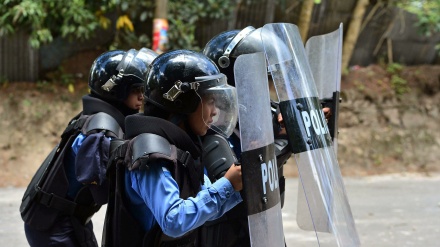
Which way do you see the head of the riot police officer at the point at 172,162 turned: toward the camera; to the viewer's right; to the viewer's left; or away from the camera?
to the viewer's right

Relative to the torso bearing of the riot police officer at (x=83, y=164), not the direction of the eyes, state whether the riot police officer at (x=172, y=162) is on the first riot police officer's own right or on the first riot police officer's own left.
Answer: on the first riot police officer's own right

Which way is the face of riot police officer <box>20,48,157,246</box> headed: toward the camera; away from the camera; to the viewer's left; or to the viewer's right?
to the viewer's right

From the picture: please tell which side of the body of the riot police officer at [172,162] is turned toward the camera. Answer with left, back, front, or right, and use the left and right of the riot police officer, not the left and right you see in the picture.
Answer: right

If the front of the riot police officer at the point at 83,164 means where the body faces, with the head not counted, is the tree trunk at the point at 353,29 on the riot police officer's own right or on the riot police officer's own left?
on the riot police officer's own left

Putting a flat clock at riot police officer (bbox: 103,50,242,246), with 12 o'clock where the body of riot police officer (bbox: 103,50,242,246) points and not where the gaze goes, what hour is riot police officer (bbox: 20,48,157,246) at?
riot police officer (bbox: 20,48,157,246) is roughly at 8 o'clock from riot police officer (bbox: 103,50,242,246).

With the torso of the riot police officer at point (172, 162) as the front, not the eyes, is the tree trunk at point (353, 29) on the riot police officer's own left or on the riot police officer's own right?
on the riot police officer's own left

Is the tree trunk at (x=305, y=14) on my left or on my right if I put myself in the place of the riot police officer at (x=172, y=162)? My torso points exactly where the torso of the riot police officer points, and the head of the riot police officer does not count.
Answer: on my left

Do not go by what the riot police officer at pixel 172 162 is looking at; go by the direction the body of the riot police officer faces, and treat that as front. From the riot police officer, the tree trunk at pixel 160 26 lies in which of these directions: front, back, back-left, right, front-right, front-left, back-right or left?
left

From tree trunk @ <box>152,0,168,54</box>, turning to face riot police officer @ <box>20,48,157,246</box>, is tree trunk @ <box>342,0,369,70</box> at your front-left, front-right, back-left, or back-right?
back-left

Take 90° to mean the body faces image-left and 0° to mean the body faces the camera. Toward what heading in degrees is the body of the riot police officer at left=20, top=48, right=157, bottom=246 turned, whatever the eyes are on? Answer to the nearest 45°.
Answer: approximately 270°

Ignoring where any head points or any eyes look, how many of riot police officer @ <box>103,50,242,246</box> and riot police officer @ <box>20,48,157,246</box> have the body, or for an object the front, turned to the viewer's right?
2
